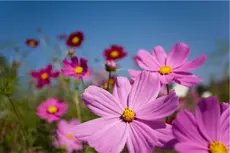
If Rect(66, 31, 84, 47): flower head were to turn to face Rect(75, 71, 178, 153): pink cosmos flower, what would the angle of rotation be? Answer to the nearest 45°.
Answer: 0° — it already faces it

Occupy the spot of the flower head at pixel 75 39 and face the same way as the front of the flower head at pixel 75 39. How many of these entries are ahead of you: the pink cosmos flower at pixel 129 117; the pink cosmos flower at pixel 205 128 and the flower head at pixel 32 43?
2

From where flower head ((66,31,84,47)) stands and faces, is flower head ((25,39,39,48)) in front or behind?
behind

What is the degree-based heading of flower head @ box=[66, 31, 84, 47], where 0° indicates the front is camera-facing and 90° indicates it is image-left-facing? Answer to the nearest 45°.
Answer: approximately 0°
